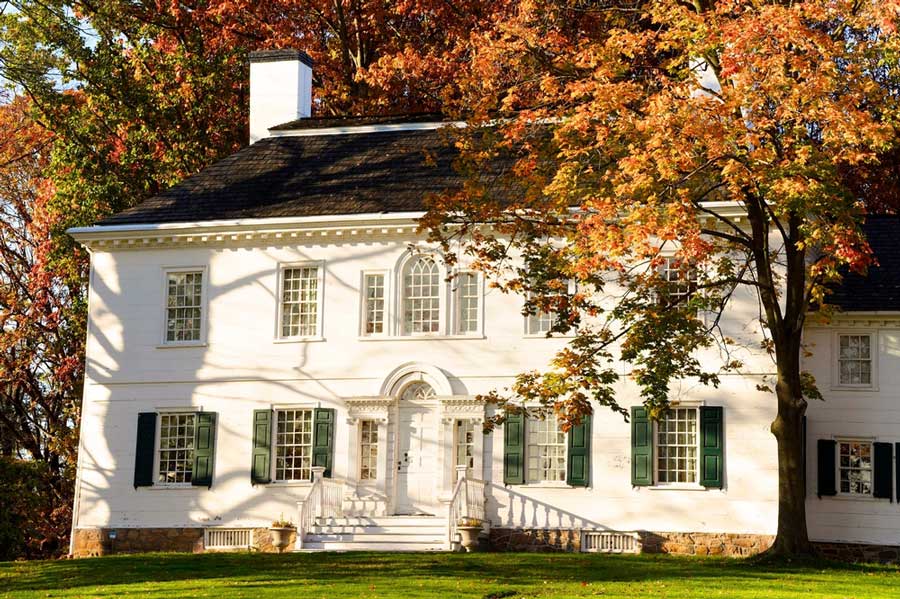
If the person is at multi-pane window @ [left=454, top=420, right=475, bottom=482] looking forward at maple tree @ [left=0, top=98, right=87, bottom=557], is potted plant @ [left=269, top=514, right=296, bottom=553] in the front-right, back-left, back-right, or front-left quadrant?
front-left

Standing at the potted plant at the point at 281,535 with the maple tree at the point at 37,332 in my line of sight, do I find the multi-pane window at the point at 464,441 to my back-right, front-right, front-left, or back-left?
back-right

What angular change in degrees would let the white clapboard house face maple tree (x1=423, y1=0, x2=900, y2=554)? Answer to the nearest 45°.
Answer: approximately 45° to its left

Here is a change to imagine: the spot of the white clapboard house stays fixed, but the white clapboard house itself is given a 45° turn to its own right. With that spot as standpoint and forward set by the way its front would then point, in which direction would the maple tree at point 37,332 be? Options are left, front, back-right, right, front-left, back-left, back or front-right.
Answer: right

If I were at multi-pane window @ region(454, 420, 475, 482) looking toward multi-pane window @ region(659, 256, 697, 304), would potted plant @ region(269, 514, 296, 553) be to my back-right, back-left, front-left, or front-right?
back-right

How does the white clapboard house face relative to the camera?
toward the camera
